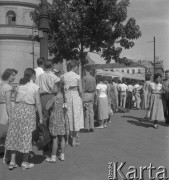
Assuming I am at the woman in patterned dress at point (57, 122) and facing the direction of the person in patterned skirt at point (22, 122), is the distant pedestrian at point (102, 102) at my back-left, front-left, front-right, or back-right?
back-right

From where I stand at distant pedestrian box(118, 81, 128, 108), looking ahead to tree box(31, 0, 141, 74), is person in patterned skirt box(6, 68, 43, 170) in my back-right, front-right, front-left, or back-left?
front-left

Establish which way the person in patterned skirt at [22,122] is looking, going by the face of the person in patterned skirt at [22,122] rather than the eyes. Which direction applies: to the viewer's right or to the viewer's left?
to the viewer's right

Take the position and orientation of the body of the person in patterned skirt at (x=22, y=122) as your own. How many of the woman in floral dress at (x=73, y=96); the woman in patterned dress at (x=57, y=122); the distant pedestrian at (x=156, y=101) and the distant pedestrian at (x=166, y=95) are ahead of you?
4

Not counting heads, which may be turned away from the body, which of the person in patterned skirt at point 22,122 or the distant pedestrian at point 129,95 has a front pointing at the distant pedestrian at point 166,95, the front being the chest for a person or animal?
the person in patterned skirt

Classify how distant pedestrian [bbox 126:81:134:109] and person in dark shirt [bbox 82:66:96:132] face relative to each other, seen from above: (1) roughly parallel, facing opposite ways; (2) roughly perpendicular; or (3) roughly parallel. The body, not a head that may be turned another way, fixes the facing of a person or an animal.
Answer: roughly parallel
